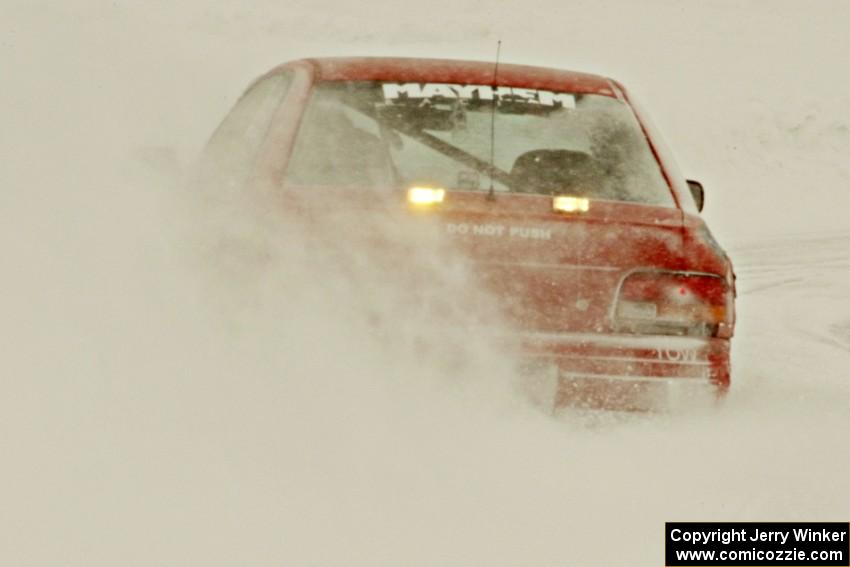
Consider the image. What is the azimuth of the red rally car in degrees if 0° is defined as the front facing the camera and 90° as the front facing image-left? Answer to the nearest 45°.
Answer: approximately 180°
